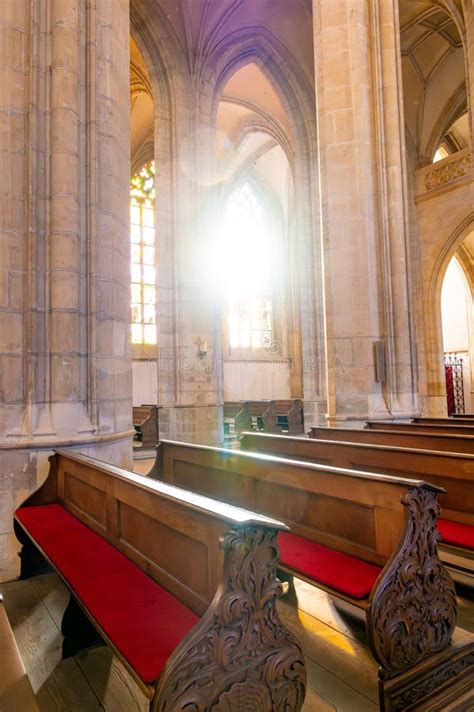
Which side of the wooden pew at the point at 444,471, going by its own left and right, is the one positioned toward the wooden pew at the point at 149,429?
right

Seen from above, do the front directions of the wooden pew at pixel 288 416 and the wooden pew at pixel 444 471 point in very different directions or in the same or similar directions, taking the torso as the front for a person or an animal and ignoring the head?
same or similar directions

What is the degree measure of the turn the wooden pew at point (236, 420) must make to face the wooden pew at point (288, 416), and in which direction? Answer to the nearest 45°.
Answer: approximately 135° to its left

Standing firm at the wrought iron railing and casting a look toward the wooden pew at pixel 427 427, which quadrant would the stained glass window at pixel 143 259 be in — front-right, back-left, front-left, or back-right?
front-right

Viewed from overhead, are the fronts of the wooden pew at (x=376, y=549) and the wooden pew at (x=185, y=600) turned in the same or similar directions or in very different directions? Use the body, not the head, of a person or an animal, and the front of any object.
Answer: same or similar directions

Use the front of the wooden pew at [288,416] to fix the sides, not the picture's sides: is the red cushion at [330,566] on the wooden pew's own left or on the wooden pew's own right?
on the wooden pew's own left

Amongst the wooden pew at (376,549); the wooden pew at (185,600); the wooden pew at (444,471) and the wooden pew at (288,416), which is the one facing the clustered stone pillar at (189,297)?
the wooden pew at (288,416)

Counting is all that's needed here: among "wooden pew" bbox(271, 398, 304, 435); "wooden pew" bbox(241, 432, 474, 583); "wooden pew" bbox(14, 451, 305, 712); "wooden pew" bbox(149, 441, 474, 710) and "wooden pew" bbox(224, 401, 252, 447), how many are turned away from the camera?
0

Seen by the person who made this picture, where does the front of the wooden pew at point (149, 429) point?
facing the viewer and to the left of the viewer
